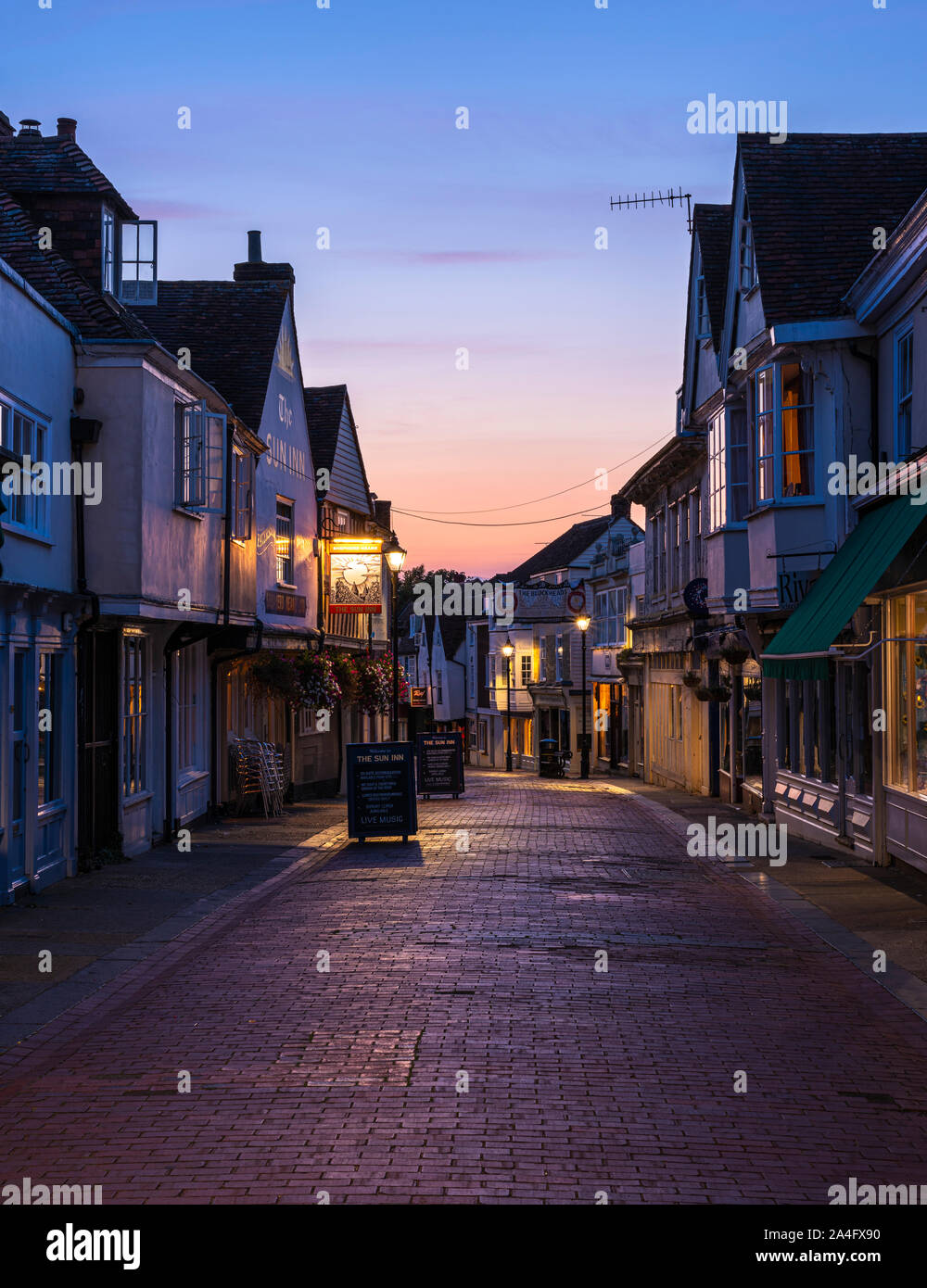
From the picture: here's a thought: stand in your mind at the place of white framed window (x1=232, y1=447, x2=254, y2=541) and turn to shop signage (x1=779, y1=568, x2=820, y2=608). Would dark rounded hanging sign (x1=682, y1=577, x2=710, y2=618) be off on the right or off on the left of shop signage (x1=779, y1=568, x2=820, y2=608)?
left

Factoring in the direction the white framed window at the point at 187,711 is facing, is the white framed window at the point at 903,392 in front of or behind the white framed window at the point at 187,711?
in front

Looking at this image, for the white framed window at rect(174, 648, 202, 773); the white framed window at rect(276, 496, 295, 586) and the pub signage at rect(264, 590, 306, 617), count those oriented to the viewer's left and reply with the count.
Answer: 0

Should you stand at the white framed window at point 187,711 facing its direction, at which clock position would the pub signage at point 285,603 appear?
The pub signage is roughly at 8 o'clock from the white framed window.

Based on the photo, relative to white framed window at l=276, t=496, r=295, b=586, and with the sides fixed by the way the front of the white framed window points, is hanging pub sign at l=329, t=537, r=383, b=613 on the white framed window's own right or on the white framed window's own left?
on the white framed window's own left

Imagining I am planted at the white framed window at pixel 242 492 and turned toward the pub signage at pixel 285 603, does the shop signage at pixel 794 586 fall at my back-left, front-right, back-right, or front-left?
back-right

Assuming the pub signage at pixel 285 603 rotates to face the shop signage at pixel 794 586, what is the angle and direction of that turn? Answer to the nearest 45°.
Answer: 0° — it already faces it

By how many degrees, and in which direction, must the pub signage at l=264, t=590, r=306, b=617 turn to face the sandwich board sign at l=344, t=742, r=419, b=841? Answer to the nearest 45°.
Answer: approximately 45° to its right

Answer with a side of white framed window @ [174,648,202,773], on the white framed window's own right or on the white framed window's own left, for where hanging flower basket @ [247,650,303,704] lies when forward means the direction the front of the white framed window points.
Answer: on the white framed window's own left

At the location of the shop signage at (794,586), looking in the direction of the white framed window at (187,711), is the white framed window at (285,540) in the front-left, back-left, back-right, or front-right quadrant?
front-right

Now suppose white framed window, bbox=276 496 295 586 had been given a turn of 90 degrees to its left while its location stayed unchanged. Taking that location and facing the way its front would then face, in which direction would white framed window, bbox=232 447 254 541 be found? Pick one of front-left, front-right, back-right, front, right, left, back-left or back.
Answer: back-right

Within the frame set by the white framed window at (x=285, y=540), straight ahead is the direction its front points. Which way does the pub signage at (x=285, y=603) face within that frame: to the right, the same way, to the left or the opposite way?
the same way

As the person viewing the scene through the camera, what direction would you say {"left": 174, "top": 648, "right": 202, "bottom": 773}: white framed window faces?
facing the viewer and to the right of the viewer

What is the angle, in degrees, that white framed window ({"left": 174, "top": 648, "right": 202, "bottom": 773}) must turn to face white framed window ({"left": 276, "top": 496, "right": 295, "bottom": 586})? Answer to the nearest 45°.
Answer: approximately 135° to its left

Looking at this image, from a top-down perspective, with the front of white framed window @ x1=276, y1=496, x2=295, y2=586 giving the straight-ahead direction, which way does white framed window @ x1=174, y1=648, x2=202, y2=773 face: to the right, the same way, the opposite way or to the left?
the same way

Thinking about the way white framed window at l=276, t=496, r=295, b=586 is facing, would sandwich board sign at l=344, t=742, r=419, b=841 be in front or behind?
in front
